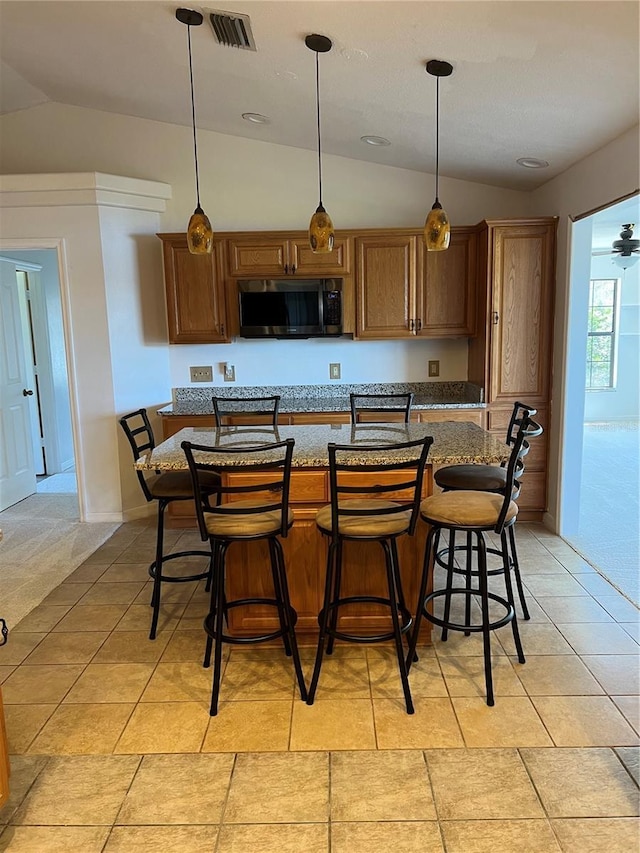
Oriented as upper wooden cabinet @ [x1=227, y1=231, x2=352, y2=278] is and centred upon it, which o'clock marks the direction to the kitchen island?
The kitchen island is roughly at 12 o'clock from the upper wooden cabinet.

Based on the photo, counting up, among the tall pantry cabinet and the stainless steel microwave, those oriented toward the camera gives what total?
2

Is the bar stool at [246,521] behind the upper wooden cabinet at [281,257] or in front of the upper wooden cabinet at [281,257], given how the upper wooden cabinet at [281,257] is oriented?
in front

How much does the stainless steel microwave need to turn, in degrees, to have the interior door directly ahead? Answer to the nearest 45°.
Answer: approximately 90° to its right

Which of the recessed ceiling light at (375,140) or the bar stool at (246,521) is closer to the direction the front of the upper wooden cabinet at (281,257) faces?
the bar stool

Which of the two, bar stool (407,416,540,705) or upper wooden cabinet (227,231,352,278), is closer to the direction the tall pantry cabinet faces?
the bar stool

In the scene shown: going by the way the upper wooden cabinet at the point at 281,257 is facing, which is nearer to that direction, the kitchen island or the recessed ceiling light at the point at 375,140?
the kitchen island

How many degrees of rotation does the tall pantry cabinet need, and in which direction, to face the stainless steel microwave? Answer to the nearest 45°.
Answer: approximately 90° to its right

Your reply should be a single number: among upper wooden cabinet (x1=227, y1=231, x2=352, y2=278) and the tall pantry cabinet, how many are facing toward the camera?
2

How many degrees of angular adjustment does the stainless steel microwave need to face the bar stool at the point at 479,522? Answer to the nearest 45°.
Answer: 0° — it already faces it
